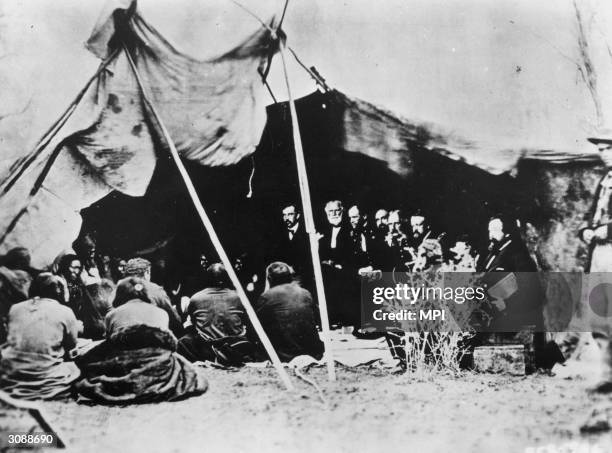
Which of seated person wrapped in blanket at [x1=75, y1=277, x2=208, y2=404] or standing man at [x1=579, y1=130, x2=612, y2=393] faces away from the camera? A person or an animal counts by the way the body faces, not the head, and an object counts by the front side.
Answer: the seated person wrapped in blanket

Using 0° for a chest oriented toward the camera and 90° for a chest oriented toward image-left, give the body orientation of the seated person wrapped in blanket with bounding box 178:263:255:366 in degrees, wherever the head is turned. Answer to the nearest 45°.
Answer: approximately 180°

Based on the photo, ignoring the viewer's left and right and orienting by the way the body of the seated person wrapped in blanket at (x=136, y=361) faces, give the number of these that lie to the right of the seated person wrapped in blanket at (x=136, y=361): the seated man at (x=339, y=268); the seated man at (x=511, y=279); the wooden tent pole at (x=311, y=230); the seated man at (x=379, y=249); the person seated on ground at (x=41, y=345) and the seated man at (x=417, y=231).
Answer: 5

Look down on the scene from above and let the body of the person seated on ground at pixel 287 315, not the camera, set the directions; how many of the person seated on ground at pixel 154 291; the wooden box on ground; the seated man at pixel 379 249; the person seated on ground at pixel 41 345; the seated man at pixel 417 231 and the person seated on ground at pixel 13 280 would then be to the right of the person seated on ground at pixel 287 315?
3

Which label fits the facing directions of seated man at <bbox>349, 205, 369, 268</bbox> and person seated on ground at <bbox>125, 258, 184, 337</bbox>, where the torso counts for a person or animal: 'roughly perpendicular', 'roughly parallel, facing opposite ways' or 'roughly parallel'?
roughly parallel, facing opposite ways

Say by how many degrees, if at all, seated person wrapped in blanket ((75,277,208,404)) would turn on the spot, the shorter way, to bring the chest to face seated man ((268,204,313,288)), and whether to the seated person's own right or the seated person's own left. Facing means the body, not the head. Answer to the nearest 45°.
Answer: approximately 90° to the seated person's own right

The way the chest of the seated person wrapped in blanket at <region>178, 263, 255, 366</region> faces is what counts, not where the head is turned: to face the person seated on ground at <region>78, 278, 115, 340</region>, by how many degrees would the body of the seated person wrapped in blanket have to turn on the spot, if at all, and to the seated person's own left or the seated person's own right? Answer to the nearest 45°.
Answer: approximately 90° to the seated person's own left

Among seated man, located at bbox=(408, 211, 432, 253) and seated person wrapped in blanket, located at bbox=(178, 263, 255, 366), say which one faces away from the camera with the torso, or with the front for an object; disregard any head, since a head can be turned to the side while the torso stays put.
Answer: the seated person wrapped in blanket

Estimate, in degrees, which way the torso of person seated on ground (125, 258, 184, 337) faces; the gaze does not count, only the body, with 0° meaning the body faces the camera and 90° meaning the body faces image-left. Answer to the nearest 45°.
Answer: approximately 225°

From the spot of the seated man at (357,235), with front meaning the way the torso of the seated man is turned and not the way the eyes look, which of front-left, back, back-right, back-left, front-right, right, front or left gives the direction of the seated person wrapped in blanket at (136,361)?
front-right

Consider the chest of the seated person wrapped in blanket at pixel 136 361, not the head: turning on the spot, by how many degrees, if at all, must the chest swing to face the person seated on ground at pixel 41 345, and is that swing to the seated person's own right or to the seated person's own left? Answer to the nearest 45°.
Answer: approximately 90° to the seated person's own left

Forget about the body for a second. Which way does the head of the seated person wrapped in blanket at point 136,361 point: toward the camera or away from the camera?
away from the camera

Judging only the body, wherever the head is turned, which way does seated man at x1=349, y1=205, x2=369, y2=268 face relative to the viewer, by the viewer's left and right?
facing the viewer and to the left of the viewer

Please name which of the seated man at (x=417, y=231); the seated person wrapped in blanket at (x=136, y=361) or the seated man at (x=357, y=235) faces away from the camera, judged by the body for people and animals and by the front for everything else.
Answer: the seated person wrapped in blanket

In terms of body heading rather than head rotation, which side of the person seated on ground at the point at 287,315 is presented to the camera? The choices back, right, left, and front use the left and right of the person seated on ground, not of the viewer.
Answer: back

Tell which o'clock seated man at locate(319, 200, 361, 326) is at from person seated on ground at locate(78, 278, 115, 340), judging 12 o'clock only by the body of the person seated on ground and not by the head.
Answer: The seated man is roughly at 2 o'clock from the person seated on ground.

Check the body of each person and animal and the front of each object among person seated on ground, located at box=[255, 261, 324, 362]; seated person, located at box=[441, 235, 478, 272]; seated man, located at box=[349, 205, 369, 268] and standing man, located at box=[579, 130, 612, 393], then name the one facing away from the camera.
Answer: person seated on ground, located at box=[255, 261, 324, 362]
